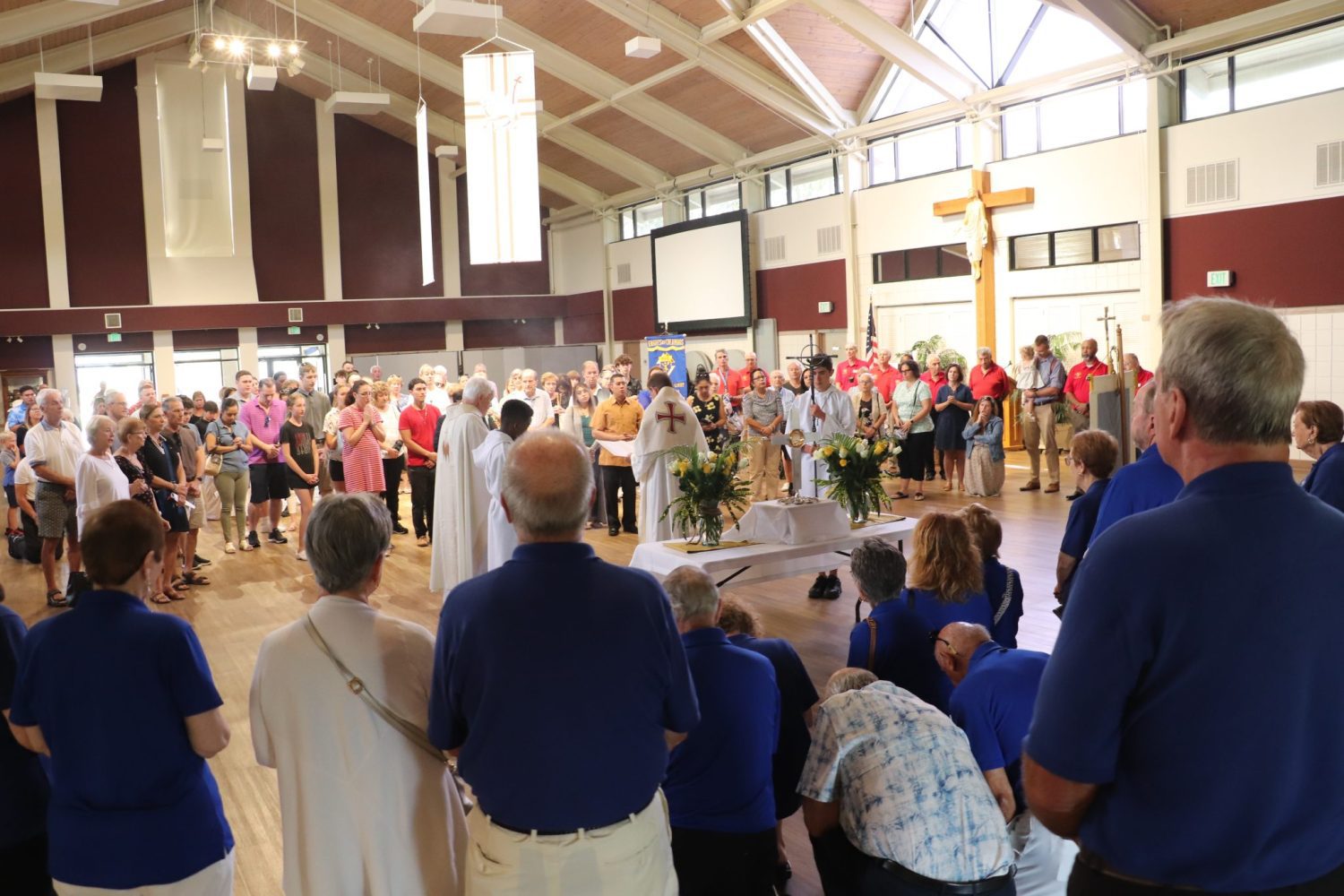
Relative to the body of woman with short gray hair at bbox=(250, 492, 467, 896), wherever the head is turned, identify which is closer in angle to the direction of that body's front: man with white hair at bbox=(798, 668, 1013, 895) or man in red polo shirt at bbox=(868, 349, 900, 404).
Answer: the man in red polo shirt

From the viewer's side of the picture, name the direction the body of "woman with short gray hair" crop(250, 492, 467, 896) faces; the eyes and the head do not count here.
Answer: away from the camera

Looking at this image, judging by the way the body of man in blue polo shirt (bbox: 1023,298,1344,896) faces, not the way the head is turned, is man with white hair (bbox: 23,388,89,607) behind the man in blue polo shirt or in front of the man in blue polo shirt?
in front

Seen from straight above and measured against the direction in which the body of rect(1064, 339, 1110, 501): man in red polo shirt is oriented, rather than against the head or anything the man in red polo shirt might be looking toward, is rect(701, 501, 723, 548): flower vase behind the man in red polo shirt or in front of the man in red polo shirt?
in front

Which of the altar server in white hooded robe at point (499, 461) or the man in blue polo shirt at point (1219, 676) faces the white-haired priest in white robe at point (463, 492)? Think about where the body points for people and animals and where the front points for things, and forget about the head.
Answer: the man in blue polo shirt

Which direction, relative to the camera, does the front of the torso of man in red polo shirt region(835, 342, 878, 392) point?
toward the camera

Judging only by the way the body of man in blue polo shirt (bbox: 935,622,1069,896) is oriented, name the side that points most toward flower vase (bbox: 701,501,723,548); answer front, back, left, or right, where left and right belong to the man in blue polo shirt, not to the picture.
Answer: front

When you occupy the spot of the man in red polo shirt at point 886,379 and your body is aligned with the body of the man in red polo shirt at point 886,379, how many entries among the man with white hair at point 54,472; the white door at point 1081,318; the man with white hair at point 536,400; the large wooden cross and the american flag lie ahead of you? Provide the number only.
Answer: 2

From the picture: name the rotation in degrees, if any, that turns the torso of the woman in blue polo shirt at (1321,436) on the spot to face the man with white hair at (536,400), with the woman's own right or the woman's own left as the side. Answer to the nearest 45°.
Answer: approximately 45° to the woman's own right

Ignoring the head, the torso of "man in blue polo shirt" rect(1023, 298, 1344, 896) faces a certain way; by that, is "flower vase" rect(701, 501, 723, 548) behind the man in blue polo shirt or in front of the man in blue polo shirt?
in front

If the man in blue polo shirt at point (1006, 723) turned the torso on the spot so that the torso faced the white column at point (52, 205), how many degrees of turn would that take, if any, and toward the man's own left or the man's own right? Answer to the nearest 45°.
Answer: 0° — they already face it

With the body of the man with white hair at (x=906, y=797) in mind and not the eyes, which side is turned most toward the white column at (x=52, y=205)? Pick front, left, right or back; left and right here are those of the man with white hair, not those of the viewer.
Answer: front

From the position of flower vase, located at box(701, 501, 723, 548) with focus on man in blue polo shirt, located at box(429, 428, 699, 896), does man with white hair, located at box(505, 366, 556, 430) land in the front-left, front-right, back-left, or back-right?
back-right

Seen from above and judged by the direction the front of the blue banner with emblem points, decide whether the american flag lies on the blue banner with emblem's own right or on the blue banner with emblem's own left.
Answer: on the blue banner with emblem's own left

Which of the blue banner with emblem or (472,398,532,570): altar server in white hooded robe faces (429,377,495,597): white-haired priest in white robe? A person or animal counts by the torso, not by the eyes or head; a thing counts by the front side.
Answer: the blue banner with emblem

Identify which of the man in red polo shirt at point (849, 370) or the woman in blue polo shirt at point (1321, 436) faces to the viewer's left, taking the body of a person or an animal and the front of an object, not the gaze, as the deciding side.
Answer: the woman in blue polo shirt

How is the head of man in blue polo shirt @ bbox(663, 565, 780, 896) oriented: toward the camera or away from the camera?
away from the camera

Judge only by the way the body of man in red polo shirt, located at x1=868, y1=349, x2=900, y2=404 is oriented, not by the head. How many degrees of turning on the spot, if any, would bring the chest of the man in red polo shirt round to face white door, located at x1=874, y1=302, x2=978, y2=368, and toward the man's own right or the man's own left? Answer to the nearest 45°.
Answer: approximately 135° to the man's own right

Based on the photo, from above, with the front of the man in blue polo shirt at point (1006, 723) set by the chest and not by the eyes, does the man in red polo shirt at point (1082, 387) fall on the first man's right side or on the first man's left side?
on the first man's right side

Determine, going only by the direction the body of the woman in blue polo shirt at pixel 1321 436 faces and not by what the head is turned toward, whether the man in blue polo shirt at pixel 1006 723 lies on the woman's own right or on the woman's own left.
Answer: on the woman's own left

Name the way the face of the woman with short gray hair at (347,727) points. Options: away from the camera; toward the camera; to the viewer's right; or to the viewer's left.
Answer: away from the camera
